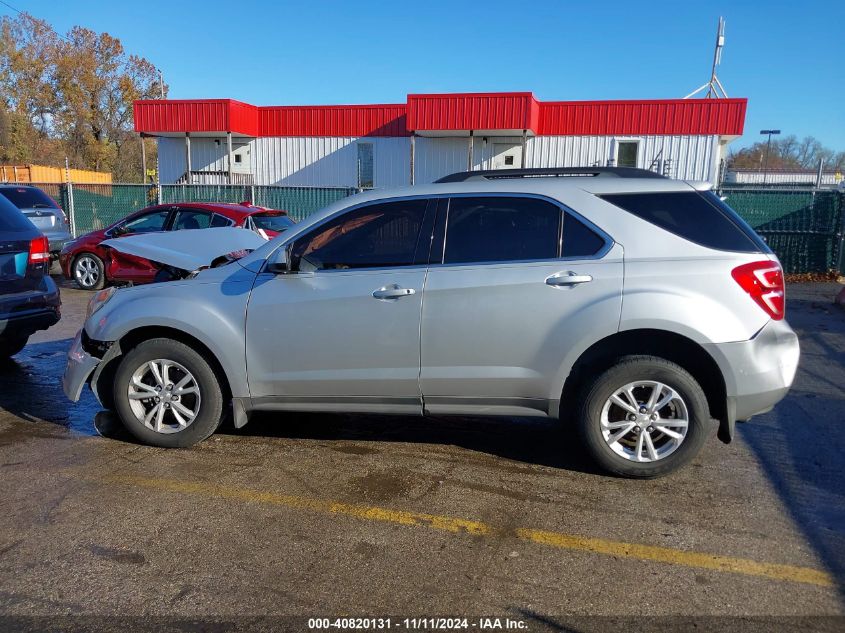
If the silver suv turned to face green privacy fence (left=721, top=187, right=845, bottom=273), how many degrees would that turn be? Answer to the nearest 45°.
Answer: approximately 135° to its right

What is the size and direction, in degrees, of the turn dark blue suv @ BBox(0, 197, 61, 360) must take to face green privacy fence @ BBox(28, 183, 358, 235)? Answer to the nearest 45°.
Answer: approximately 45° to its right

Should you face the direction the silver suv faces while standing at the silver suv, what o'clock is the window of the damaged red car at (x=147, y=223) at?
The window of the damaged red car is roughly at 2 o'clock from the silver suv.

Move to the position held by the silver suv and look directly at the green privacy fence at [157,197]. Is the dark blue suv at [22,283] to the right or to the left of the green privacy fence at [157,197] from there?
left

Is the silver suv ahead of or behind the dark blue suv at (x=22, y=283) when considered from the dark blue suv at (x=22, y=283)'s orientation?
behind

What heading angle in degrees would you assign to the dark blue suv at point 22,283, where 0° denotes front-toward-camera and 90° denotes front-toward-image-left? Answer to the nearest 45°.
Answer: approximately 135°

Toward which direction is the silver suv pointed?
to the viewer's left

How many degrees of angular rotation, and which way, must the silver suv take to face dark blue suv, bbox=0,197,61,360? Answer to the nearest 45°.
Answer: approximately 45° to its right

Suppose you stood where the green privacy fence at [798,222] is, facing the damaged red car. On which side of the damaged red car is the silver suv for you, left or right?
left
